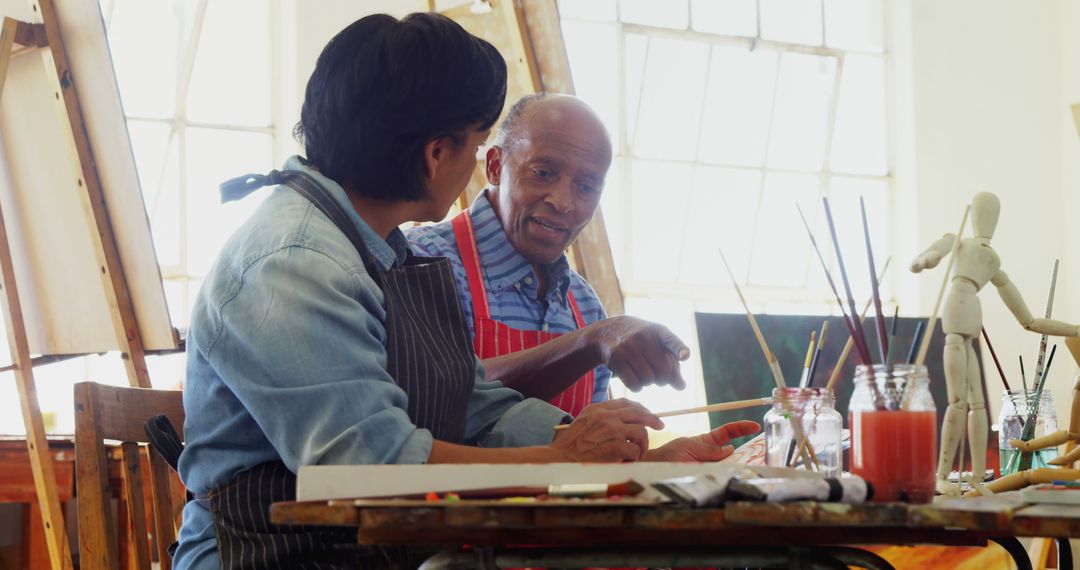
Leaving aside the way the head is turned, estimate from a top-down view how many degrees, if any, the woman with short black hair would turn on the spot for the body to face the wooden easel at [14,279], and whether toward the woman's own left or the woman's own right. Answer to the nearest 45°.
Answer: approximately 135° to the woman's own left

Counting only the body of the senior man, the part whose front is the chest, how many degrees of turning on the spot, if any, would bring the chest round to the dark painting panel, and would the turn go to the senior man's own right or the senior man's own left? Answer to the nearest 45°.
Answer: approximately 90° to the senior man's own left

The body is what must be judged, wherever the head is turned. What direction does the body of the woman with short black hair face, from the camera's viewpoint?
to the viewer's right

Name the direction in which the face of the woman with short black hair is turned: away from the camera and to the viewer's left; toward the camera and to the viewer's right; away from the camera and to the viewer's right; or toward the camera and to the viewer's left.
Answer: away from the camera and to the viewer's right

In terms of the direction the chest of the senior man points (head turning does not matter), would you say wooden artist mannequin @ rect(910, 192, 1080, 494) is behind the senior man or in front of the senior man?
in front

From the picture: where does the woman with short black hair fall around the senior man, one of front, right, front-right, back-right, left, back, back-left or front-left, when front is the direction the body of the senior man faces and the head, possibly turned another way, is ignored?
front-right
